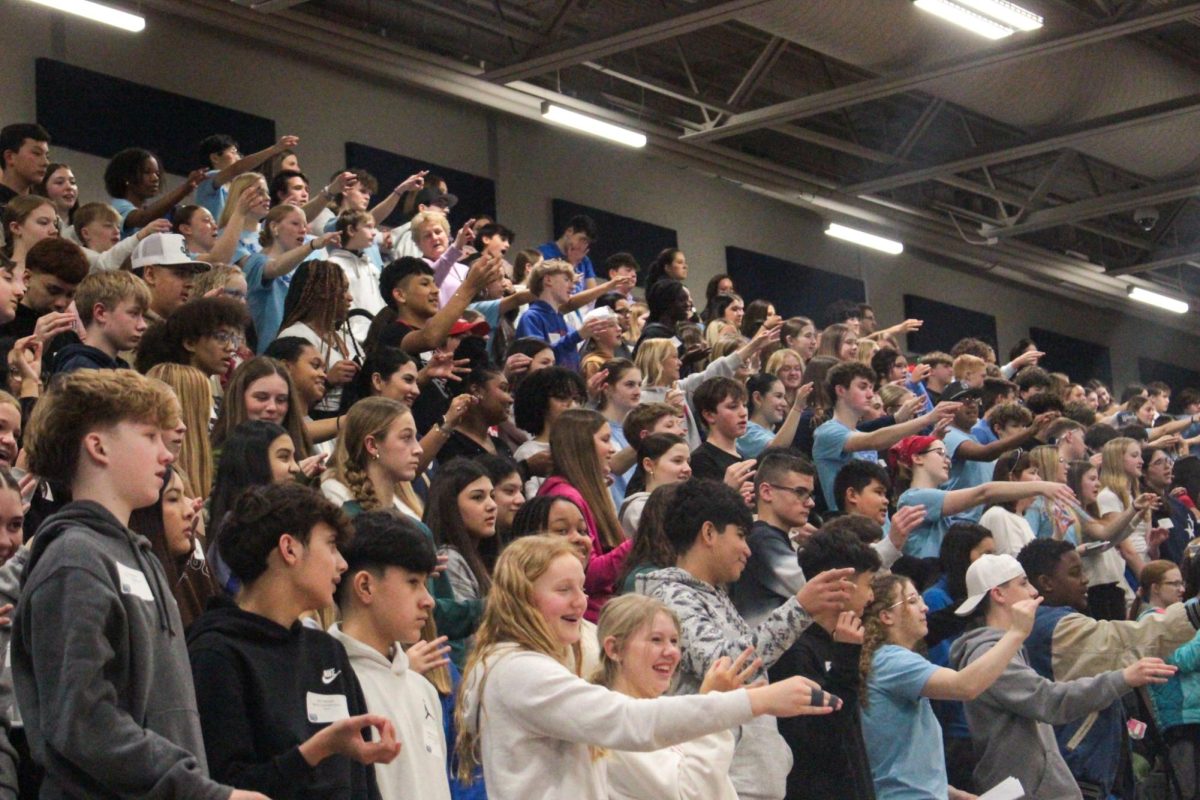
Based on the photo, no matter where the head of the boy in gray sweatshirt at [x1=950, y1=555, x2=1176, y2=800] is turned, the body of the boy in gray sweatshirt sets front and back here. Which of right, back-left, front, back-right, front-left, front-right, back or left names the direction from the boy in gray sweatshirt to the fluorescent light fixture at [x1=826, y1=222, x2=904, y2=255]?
left

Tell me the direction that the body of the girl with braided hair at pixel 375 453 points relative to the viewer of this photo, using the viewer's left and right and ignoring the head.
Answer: facing to the right of the viewer

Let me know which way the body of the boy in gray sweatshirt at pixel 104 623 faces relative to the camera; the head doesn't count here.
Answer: to the viewer's right

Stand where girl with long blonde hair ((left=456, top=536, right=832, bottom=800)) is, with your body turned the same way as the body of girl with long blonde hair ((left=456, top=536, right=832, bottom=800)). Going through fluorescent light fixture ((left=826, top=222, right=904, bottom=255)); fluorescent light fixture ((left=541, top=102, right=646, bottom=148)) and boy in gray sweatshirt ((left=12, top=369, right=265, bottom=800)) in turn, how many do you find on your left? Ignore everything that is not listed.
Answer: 2

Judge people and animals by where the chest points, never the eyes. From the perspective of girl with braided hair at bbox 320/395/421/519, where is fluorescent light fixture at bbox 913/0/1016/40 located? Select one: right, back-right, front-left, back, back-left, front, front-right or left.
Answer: front-left

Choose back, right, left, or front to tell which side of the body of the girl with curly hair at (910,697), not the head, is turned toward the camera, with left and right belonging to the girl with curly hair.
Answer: right

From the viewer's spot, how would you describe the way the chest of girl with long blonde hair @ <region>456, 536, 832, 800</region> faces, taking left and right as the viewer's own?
facing to the right of the viewer

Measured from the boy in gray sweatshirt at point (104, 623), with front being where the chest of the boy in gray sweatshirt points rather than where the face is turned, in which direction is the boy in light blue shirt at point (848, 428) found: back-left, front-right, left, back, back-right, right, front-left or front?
front-left

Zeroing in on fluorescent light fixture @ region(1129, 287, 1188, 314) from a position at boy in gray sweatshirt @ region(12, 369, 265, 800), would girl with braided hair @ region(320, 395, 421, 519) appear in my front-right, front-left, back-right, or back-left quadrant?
front-left

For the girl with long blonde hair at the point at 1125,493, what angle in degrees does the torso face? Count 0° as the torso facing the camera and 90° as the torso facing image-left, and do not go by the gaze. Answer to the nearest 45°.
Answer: approximately 270°

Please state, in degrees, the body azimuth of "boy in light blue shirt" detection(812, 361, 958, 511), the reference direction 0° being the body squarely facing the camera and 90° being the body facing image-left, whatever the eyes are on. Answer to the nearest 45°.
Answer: approximately 270°

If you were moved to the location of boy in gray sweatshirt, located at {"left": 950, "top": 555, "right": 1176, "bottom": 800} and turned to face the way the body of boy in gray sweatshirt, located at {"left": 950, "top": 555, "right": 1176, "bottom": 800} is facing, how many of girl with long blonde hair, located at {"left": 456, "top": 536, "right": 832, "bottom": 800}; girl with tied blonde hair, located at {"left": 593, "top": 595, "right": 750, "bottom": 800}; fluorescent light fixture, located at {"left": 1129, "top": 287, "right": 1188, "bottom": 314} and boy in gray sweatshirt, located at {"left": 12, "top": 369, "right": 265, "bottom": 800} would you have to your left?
1

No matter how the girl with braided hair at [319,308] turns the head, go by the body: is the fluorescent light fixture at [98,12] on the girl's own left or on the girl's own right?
on the girl's own left

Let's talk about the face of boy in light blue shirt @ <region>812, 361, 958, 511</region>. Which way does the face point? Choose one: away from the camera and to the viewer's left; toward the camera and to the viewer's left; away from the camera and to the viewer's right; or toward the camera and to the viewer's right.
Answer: toward the camera and to the viewer's right

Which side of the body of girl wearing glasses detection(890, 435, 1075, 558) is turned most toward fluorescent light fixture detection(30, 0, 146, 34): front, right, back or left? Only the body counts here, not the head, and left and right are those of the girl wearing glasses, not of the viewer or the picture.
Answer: back
